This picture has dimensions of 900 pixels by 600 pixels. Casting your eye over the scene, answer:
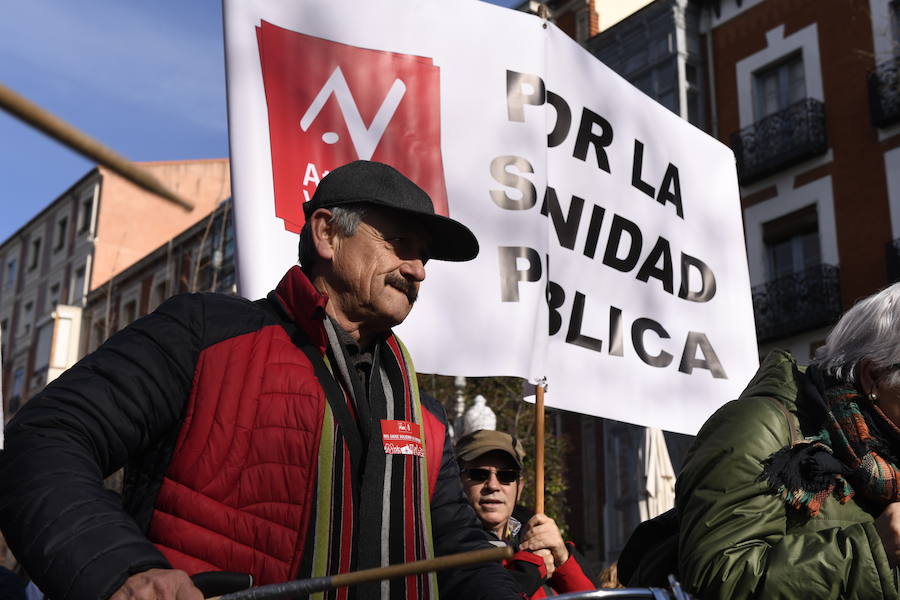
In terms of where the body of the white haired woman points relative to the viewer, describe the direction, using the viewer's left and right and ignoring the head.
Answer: facing to the right of the viewer

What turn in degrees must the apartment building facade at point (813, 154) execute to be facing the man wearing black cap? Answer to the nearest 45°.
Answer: approximately 45° to its left

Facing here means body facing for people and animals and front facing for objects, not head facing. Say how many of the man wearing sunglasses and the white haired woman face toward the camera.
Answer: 1

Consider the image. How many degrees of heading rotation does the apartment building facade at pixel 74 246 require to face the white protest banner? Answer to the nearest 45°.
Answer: approximately 45° to its left

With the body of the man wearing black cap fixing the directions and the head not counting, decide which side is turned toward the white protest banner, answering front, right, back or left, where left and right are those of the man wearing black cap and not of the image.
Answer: left

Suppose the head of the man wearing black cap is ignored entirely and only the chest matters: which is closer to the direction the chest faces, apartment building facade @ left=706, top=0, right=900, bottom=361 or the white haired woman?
the white haired woman
